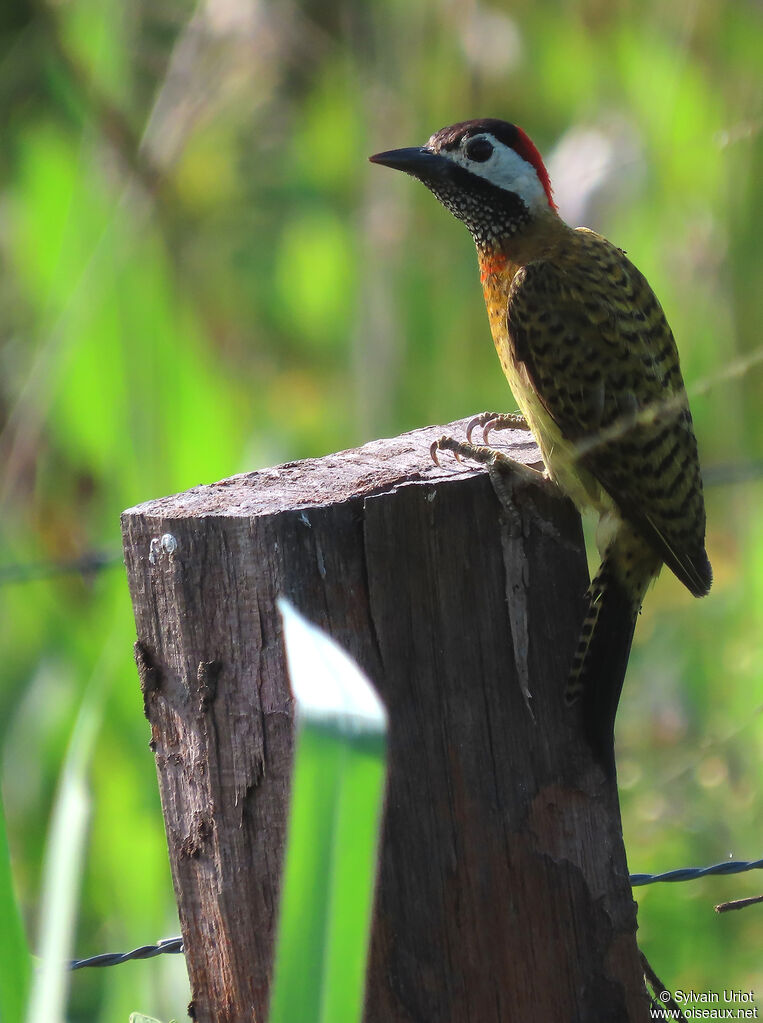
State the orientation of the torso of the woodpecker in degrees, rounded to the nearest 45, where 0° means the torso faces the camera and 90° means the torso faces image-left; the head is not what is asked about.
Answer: approximately 90°
